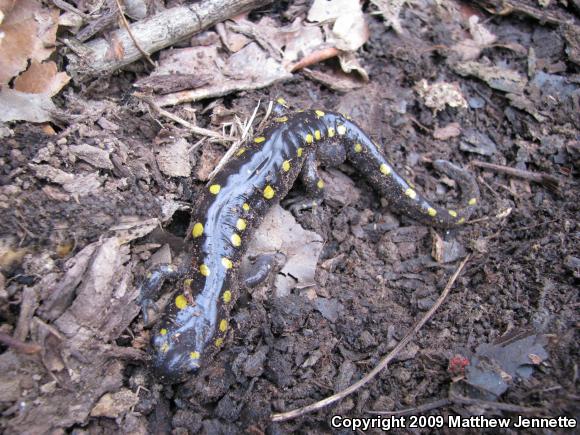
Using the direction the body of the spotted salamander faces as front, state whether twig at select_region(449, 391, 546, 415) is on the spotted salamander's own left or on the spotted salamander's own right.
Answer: on the spotted salamander's own left

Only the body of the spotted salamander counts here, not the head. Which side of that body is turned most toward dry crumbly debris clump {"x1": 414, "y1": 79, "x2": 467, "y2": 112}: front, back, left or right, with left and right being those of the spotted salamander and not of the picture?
back

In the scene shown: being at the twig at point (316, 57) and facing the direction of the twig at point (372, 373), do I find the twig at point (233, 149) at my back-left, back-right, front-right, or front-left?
front-right

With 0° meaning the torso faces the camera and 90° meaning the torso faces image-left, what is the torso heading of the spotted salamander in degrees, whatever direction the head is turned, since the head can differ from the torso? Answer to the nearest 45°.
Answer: approximately 45°

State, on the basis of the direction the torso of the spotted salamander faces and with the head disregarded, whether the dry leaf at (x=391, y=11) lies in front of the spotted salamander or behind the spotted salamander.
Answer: behind

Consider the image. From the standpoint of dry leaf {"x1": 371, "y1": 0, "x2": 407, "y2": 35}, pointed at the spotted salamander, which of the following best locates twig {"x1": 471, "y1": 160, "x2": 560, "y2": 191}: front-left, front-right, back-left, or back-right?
front-left
